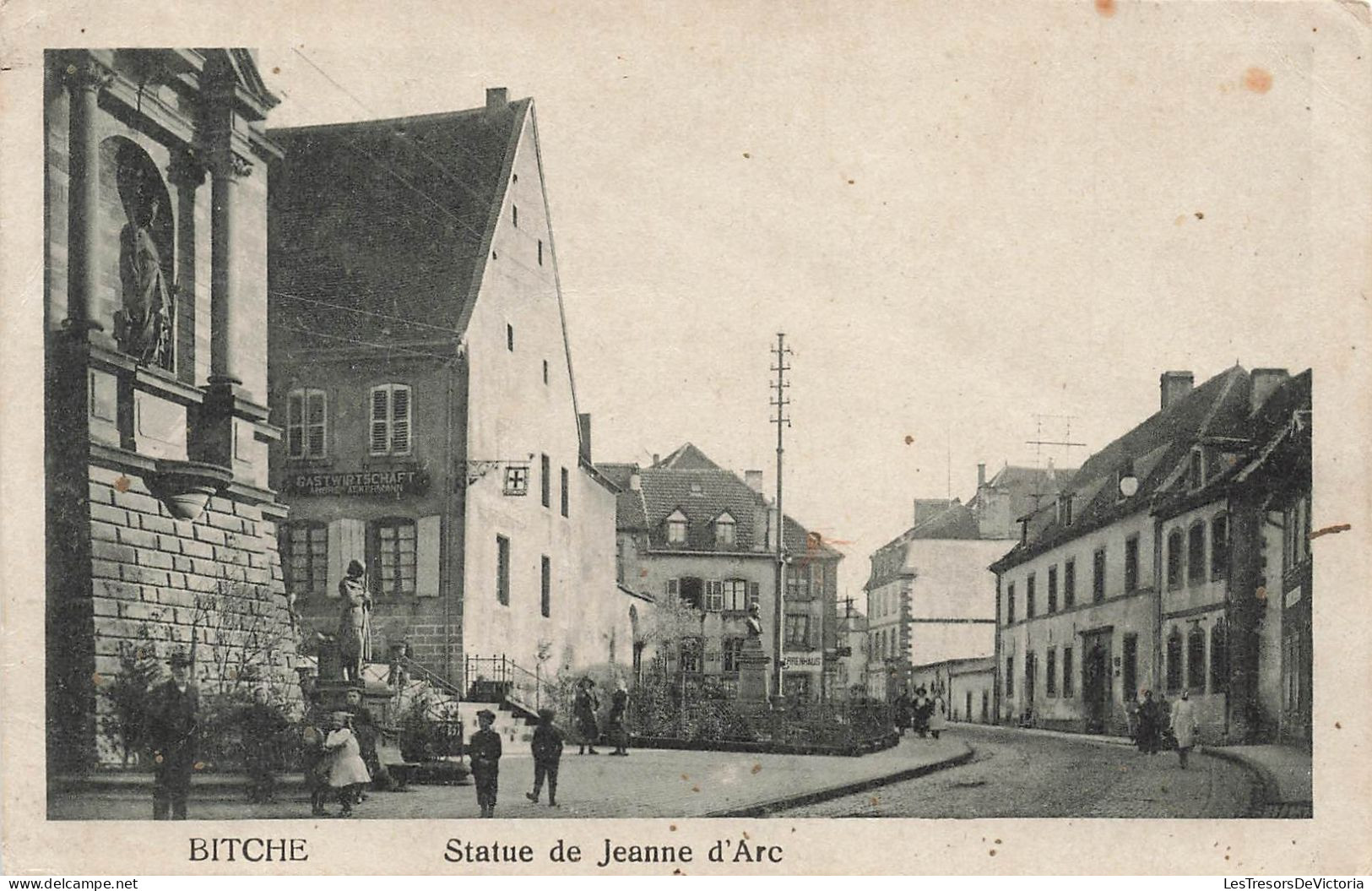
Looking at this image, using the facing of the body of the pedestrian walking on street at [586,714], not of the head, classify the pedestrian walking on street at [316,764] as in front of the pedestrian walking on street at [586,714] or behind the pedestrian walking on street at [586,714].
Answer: in front

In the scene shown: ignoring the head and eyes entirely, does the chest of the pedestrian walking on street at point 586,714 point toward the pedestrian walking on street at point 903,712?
no

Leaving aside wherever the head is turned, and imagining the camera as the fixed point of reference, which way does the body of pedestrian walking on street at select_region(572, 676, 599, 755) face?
toward the camera

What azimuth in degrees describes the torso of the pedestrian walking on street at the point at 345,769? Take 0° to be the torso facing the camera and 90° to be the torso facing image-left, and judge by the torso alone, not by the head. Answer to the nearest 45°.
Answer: approximately 45°
